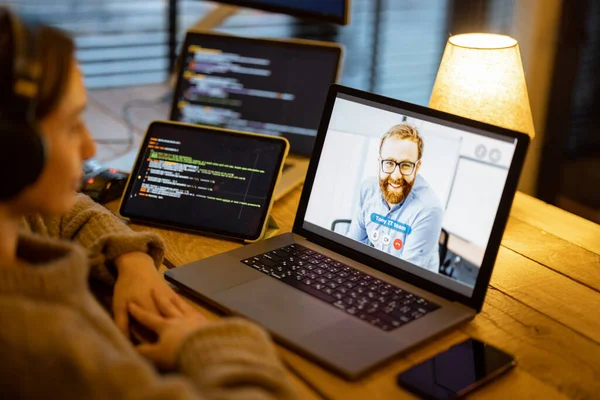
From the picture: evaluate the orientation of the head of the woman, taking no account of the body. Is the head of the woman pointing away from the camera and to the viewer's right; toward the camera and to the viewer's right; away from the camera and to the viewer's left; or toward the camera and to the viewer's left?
away from the camera and to the viewer's right

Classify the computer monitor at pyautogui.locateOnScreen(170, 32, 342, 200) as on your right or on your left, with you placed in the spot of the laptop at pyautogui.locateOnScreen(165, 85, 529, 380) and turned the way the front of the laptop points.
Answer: on your right

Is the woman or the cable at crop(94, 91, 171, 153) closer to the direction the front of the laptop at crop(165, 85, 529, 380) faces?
the woman

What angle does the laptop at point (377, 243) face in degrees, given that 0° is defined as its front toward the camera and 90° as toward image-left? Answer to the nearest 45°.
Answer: approximately 45°

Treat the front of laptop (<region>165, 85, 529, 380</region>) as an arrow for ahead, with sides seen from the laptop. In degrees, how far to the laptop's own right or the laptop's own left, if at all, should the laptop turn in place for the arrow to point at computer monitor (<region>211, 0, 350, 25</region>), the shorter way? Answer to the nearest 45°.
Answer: approximately 135° to the laptop's own right

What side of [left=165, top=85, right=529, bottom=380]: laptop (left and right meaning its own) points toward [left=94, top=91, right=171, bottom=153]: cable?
right

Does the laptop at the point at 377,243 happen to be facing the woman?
yes
